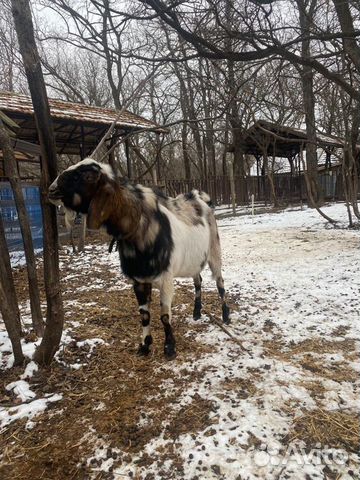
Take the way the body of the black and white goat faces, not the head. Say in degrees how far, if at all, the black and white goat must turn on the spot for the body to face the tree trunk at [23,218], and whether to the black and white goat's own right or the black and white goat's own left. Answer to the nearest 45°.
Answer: approximately 45° to the black and white goat's own right

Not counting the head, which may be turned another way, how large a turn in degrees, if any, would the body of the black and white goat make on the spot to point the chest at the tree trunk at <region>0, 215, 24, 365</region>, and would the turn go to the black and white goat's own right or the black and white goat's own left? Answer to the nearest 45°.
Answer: approximately 45° to the black and white goat's own right

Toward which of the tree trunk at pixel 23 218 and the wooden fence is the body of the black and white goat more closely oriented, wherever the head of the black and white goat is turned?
the tree trunk

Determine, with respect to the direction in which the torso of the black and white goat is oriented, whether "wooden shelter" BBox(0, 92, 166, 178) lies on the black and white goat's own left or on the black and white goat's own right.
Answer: on the black and white goat's own right

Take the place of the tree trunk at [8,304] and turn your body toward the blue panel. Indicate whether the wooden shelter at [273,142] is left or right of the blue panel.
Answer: right

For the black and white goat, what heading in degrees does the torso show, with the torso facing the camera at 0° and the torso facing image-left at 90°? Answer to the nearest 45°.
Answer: approximately 45°

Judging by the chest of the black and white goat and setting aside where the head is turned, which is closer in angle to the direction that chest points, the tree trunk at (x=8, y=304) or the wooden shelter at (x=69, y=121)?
the tree trunk

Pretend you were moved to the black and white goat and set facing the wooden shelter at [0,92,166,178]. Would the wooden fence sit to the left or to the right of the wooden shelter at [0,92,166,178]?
right

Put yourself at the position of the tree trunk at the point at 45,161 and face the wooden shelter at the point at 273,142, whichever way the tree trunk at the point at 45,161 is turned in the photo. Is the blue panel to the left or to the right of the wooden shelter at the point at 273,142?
left

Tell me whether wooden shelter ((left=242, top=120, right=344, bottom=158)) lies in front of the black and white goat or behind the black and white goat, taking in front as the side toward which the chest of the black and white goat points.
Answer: behind

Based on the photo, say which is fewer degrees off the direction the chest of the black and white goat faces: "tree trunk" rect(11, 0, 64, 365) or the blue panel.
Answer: the tree trunk
